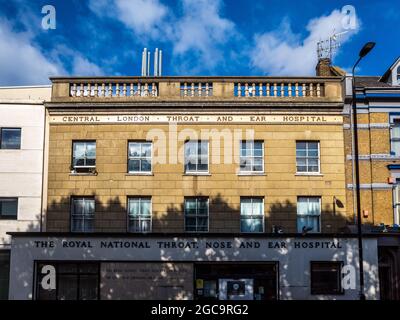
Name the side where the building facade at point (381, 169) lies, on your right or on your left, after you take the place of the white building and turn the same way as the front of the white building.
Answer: on your left

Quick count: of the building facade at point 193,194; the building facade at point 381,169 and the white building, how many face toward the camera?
3

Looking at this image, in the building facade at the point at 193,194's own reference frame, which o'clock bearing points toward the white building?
The white building is roughly at 3 o'clock from the building facade.

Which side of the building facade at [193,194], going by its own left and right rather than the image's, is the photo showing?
front

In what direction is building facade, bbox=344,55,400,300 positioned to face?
toward the camera

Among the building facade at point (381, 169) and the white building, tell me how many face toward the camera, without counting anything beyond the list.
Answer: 2

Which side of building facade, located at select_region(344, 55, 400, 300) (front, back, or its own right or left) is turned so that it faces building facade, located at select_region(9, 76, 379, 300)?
right

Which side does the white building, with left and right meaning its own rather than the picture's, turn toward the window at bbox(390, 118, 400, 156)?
left

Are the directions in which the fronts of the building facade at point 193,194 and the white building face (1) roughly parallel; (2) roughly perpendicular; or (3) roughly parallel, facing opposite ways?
roughly parallel

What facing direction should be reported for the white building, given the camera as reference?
facing the viewer

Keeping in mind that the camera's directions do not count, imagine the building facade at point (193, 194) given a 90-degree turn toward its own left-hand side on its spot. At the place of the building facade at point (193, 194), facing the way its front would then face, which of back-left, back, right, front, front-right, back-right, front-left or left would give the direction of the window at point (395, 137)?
front

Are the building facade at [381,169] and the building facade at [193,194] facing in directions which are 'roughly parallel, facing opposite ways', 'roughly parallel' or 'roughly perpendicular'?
roughly parallel

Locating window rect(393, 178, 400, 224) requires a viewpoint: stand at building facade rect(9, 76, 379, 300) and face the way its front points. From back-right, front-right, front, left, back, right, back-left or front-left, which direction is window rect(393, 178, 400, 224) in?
left

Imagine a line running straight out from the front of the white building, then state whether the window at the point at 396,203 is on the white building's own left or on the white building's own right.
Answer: on the white building's own left

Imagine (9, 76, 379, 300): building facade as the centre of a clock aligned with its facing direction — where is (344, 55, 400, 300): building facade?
(344, 55, 400, 300): building facade is roughly at 9 o'clock from (9, 76, 379, 300): building facade.

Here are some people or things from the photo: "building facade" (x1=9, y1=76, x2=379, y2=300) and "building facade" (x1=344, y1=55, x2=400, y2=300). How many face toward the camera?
2
